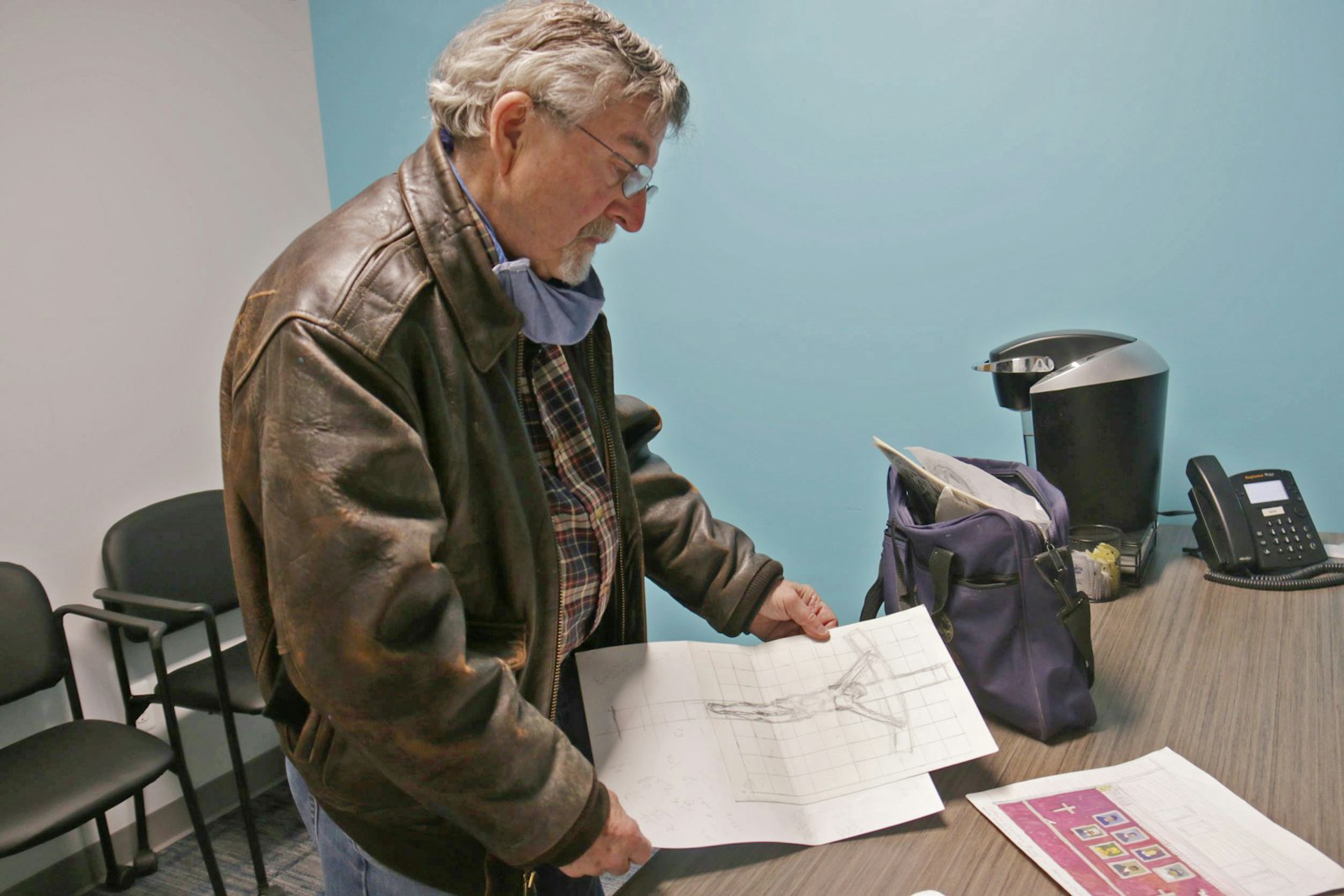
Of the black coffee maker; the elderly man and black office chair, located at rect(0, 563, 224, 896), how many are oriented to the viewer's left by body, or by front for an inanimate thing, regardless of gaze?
1

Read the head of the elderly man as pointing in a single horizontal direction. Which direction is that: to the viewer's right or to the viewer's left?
to the viewer's right

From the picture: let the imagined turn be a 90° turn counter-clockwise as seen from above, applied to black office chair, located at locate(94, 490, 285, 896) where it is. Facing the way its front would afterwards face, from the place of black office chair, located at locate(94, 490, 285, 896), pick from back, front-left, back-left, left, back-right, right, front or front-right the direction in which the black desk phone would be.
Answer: right

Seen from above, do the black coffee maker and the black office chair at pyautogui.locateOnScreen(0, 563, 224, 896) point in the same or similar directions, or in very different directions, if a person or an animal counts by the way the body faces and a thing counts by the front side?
very different directions

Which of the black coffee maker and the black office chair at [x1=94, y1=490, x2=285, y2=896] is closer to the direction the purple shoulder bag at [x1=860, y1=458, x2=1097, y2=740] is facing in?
the black office chair

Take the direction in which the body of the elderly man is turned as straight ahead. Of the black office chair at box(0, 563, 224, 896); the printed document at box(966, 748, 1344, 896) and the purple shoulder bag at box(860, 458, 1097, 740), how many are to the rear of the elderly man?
1

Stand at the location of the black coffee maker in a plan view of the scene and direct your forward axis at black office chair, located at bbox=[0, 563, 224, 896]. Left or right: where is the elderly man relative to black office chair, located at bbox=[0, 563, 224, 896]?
left

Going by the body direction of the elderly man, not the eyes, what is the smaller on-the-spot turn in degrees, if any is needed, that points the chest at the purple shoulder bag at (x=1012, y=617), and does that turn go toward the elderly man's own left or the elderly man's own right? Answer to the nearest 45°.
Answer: approximately 45° to the elderly man's own left

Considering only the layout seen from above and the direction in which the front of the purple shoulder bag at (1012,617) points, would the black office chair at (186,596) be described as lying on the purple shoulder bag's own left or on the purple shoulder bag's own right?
on the purple shoulder bag's own right

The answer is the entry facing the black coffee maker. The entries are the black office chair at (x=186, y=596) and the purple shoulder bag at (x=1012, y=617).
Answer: the black office chair

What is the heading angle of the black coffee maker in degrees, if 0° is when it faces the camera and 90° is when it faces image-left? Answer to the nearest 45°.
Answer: approximately 90°

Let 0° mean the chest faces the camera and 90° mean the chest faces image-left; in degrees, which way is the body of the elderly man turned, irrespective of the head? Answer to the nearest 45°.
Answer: approximately 315°

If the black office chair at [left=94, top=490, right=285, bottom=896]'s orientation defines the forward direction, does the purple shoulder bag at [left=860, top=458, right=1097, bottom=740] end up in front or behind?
in front

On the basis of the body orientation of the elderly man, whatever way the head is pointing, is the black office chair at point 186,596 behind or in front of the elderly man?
behind

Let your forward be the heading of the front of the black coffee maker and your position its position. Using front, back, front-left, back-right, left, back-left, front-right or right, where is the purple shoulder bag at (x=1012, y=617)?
left

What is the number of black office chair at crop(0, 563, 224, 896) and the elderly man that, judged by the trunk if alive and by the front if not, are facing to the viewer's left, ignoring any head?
0

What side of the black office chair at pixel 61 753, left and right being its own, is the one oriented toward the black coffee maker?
front
